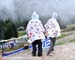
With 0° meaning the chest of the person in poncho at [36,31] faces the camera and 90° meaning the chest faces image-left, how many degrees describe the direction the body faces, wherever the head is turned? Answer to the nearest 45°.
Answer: approximately 180°

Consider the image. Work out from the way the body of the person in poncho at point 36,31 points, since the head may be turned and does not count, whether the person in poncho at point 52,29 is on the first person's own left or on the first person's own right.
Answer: on the first person's own right
